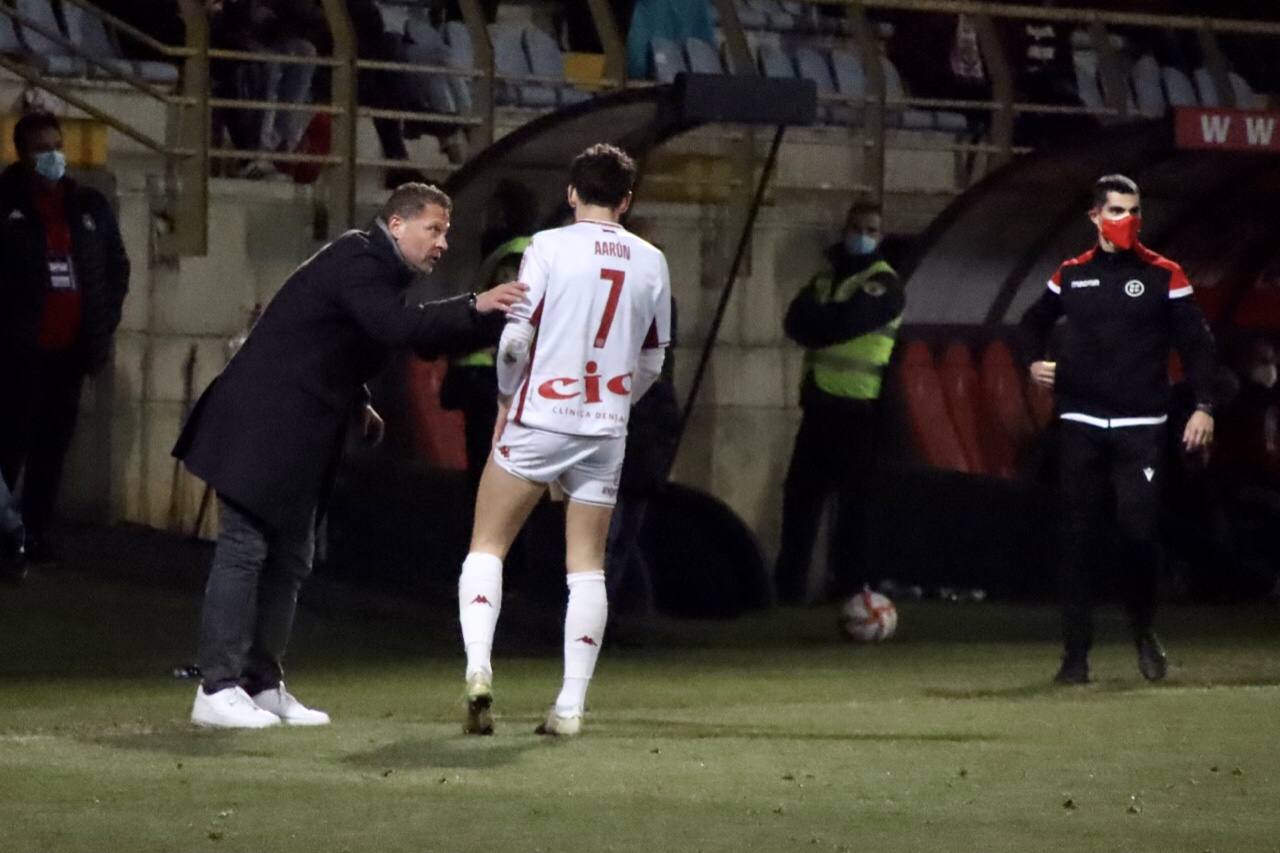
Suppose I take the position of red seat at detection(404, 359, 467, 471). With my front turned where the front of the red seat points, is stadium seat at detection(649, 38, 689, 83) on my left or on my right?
on my left

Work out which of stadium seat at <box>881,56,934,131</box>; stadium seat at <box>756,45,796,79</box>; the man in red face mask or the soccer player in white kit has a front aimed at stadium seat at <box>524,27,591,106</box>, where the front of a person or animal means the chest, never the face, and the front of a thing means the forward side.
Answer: the soccer player in white kit

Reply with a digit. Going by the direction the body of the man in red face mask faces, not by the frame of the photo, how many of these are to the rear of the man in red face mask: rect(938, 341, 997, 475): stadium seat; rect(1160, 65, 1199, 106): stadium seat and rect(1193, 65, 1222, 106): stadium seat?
3

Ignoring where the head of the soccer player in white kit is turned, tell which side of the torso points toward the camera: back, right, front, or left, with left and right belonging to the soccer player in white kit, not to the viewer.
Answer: back

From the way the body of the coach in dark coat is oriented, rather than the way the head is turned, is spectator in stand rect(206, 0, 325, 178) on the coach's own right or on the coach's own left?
on the coach's own left

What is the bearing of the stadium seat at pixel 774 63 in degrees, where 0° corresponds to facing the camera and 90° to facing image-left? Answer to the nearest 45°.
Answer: approximately 315°

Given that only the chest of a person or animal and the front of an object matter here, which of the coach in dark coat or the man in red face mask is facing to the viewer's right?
the coach in dark coat

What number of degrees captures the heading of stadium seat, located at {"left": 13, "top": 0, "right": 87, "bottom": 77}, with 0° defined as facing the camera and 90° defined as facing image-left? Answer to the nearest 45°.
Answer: approximately 315°

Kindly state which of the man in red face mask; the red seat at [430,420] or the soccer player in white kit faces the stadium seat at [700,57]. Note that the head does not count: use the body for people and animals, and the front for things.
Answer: the soccer player in white kit
